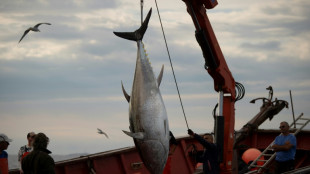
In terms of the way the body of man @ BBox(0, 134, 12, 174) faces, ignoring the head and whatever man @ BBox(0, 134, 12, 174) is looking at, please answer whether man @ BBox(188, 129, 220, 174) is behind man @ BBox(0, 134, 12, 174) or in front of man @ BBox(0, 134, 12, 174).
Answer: in front

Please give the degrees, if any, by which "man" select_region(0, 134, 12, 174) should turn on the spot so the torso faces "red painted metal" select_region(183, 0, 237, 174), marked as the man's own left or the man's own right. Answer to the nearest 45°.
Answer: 0° — they already face it

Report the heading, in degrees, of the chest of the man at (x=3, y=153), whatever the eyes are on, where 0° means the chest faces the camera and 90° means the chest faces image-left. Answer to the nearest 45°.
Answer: approximately 270°

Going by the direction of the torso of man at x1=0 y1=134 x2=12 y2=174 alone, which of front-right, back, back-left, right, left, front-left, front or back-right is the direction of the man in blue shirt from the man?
front
